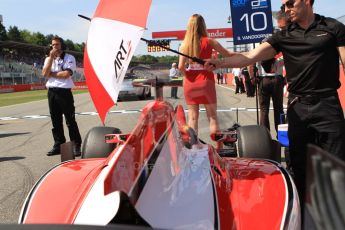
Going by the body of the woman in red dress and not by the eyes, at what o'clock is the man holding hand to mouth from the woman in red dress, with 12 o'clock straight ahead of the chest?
The man holding hand to mouth is roughly at 10 o'clock from the woman in red dress.

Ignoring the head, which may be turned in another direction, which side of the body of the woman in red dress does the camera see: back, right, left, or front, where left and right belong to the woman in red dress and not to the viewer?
back

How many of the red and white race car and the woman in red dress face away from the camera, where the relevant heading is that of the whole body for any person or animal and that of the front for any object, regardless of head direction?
2

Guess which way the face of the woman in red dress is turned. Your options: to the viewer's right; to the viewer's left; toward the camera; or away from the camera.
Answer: away from the camera

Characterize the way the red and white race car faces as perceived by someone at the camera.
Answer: facing away from the viewer

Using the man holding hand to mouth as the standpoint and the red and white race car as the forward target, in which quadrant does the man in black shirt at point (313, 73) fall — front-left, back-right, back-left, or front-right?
front-left

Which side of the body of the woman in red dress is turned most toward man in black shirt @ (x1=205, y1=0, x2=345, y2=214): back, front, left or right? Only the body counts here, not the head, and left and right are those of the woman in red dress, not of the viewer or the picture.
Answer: back

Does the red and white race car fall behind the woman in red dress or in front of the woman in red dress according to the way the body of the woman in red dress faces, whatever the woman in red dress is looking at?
behind

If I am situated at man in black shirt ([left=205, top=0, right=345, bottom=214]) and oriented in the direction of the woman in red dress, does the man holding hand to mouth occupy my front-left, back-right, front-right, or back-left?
front-left
